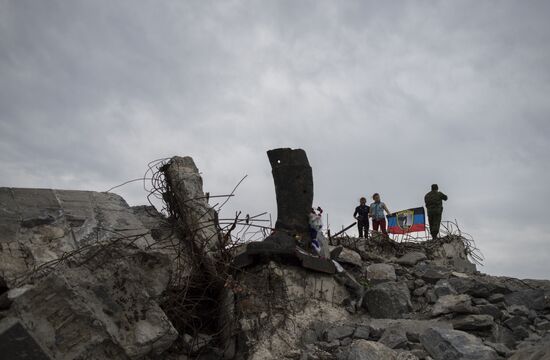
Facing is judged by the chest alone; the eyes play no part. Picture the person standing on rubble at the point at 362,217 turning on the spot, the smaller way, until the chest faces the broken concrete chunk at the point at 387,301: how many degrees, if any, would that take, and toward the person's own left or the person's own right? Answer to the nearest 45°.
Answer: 0° — they already face it

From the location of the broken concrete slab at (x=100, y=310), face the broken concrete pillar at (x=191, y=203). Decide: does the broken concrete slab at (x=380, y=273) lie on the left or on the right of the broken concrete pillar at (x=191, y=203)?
right

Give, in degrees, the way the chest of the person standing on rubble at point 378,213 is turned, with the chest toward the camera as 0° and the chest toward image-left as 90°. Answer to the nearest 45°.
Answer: approximately 0°

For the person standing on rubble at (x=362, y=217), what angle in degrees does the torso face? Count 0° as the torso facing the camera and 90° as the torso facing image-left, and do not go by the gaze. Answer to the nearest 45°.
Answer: approximately 0°

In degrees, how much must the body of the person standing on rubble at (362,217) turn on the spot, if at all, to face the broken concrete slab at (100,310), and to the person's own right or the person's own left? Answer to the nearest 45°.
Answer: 0° — they already face it

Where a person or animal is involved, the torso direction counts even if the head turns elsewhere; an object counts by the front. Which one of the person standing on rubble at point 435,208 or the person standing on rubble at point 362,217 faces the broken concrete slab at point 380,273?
the person standing on rubble at point 362,217

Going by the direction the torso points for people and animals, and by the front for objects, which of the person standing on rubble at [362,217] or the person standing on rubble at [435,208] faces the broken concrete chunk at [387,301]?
the person standing on rubble at [362,217]

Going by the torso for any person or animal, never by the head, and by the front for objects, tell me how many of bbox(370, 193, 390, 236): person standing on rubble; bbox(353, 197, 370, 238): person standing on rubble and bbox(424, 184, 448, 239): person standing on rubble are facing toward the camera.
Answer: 2

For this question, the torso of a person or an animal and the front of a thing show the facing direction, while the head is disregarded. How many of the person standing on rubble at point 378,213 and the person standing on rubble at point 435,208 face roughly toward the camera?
1
